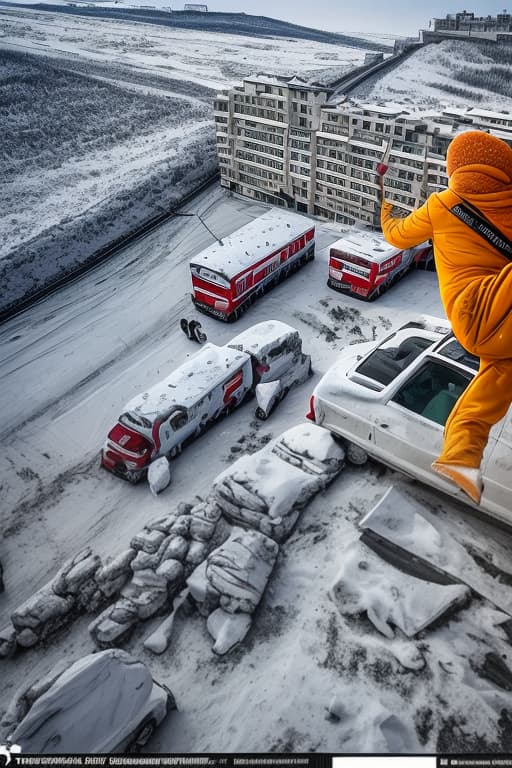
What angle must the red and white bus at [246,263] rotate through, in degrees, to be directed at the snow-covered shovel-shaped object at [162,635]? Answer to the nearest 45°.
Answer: approximately 45° to its left

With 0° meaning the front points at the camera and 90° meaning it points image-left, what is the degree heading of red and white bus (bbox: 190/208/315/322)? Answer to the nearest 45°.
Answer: approximately 45°

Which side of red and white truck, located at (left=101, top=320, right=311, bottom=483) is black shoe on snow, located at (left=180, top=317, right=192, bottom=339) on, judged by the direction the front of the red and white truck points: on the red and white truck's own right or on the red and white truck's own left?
on the red and white truck's own right

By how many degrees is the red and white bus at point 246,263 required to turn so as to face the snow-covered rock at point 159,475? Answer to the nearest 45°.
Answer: approximately 45° to its left

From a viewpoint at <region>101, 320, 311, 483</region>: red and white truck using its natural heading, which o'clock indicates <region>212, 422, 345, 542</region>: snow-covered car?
The snow-covered car is roughly at 10 o'clock from the red and white truck.

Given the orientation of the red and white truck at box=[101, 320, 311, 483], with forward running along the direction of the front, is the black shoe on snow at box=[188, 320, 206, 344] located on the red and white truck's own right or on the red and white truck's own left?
on the red and white truck's own right

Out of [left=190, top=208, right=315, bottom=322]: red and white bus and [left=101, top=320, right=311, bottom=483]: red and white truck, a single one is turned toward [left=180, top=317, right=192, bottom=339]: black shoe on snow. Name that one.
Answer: the red and white bus

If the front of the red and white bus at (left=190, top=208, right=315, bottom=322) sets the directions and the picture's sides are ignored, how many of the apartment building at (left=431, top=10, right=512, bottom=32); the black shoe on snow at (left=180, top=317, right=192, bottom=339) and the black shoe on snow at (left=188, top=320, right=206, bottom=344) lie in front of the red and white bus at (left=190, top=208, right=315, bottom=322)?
2
